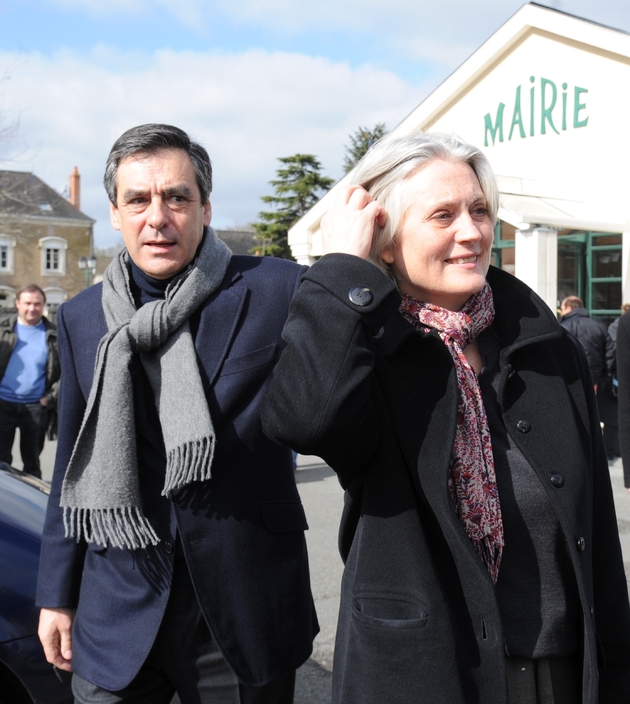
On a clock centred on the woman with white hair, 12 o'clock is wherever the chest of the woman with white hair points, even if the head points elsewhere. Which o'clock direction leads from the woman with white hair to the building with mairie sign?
The building with mairie sign is roughly at 8 o'clock from the woman with white hair.

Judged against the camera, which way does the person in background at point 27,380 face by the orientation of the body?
toward the camera

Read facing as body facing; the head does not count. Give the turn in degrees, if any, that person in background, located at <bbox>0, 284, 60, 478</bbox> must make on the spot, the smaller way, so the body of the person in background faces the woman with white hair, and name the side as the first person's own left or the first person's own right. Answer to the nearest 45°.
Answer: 0° — they already face them

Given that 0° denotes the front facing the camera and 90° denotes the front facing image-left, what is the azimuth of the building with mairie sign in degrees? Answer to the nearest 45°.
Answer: approximately 45°

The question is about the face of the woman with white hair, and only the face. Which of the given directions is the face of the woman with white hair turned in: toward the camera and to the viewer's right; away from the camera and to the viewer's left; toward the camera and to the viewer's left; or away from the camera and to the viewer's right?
toward the camera and to the viewer's right

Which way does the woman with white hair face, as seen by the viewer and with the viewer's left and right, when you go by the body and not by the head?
facing the viewer and to the right of the viewer

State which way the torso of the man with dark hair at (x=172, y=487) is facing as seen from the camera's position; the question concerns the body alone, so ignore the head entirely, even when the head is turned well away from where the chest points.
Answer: toward the camera

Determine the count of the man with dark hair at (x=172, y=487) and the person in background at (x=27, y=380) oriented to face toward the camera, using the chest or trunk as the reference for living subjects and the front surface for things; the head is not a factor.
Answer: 2
